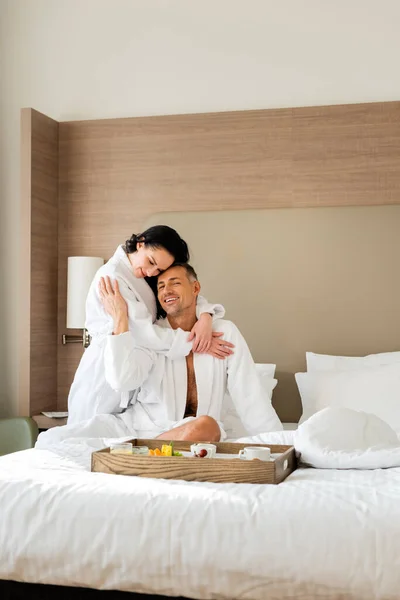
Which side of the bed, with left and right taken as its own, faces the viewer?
front

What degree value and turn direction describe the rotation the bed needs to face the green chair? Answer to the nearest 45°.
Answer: approximately 90° to its right

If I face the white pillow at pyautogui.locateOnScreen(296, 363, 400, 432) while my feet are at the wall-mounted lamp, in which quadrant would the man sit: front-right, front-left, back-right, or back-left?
front-right

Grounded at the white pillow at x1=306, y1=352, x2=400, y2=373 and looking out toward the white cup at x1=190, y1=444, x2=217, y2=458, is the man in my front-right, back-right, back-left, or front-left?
front-right

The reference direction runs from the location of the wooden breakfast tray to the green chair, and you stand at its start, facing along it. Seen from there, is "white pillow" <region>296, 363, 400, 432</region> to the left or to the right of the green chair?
right
